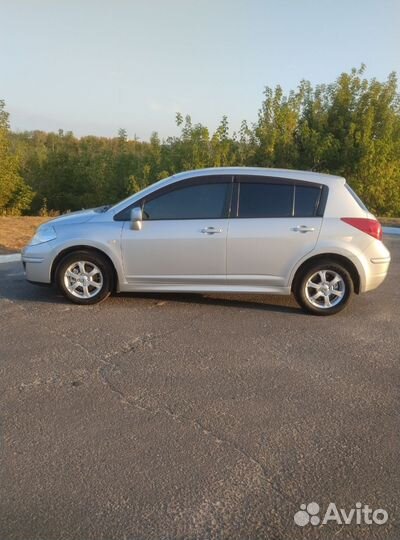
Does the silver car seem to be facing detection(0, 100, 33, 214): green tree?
no

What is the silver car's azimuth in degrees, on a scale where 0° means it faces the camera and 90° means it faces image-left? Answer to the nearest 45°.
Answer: approximately 90°
